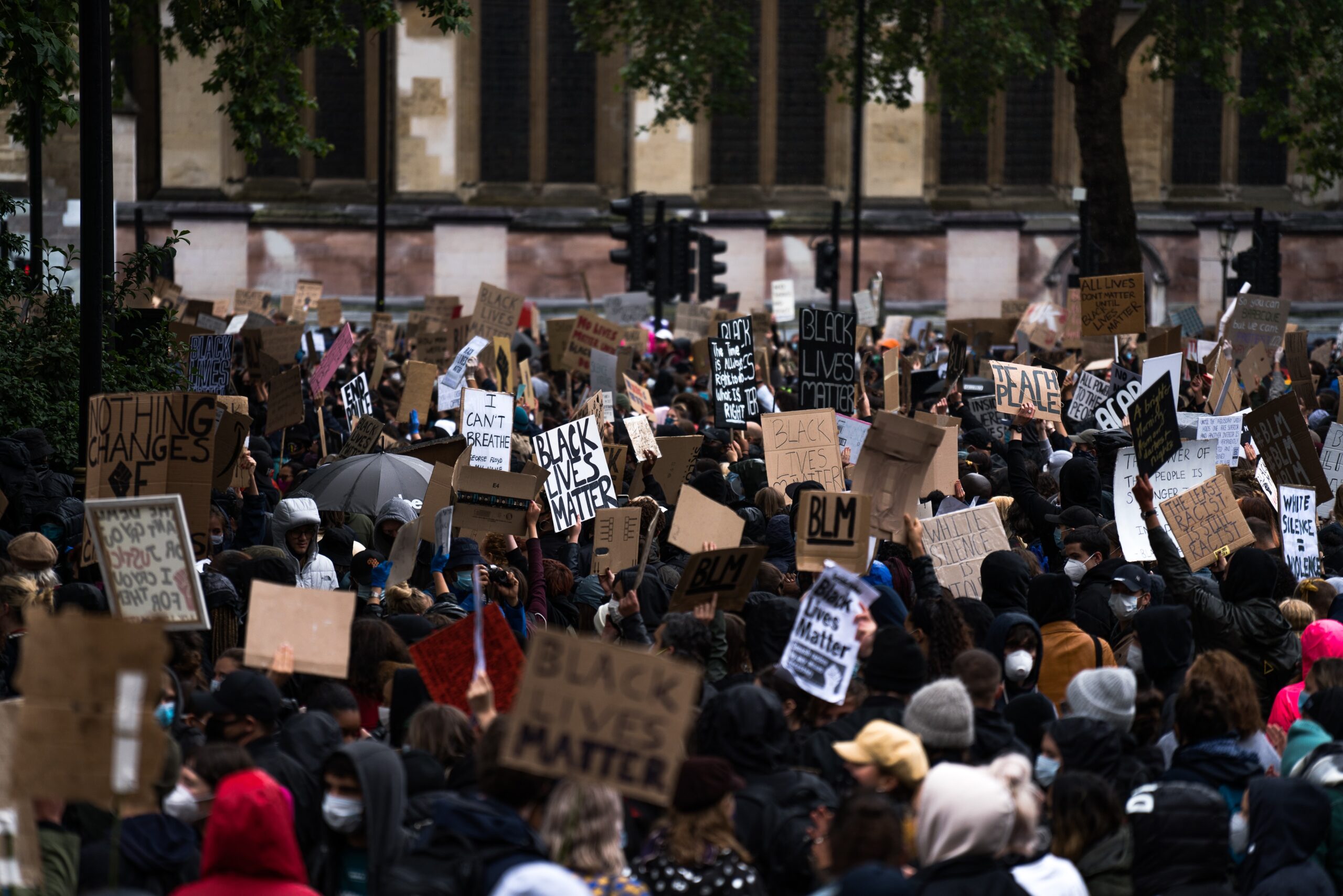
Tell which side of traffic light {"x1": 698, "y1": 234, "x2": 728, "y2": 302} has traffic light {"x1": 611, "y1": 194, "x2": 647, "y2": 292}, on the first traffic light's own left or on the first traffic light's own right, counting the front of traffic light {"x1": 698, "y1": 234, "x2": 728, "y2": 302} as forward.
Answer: on the first traffic light's own right

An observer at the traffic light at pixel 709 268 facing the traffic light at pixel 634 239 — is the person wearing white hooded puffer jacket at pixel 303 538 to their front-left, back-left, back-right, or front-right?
front-left

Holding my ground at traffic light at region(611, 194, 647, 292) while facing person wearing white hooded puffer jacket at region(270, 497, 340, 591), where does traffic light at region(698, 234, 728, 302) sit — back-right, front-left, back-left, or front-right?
back-left

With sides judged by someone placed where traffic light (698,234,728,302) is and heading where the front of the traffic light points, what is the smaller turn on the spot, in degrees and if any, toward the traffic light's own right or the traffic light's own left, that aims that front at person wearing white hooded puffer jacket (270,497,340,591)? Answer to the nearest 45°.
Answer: approximately 90° to the traffic light's own right

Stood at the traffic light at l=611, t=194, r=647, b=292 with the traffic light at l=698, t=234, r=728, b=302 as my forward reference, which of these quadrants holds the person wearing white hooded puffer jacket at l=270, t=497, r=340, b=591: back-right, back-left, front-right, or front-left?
back-right
